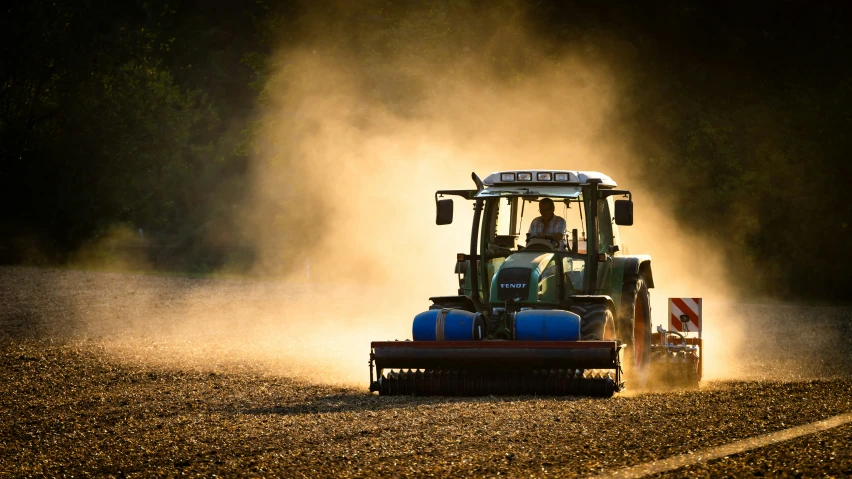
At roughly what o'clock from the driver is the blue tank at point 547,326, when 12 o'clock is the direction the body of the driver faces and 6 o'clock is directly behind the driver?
The blue tank is roughly at 12 o'clock from the driver.

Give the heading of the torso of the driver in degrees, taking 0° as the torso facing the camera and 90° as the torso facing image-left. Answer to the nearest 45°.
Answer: approximately 0°
